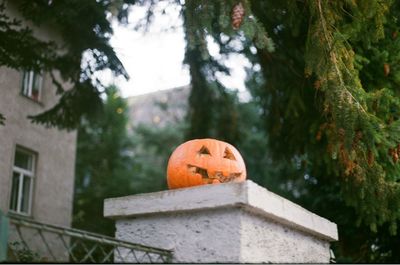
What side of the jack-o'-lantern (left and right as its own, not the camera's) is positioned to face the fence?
right

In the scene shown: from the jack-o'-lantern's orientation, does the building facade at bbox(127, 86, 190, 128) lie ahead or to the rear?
to the rear

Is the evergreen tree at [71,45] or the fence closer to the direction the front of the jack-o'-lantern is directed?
the fence

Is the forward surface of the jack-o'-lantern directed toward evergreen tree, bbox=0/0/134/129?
no

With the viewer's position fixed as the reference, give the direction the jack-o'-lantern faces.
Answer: facing the viewer and to the right of the viewer

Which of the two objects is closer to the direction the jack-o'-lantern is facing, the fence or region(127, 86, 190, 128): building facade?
the fence
